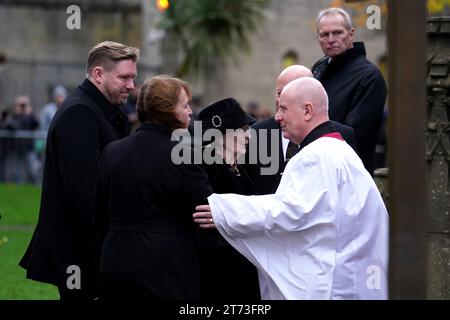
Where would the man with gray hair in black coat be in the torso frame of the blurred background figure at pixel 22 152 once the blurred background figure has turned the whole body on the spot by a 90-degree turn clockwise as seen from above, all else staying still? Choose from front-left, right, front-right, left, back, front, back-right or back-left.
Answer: left

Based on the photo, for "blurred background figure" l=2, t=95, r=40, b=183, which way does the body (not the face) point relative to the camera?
toward the camera

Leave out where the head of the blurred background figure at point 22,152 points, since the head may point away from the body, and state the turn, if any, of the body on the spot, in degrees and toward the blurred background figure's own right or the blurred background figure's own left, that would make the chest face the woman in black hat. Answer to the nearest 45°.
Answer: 0° — they already face them

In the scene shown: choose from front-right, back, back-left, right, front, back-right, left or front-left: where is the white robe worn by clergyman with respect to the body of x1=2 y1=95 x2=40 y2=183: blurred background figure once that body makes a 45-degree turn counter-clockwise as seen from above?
front-right

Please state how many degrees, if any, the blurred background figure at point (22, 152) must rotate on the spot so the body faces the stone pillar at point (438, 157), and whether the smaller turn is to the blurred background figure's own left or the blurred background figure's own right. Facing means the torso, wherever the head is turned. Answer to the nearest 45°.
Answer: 0° — they already face it

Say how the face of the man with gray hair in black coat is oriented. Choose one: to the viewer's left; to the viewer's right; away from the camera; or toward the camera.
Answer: toward the camera
